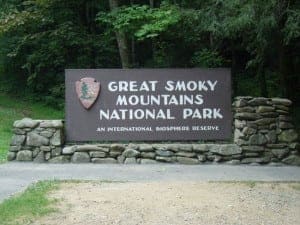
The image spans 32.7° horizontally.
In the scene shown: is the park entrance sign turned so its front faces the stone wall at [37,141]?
no

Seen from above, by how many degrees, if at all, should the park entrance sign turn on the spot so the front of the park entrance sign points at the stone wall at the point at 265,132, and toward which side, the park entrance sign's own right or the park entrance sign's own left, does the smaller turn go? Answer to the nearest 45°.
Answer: approximately 90° to the park entrance sign's own left

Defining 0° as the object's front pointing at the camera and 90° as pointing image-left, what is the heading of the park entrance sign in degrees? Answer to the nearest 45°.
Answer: approximately 0°
